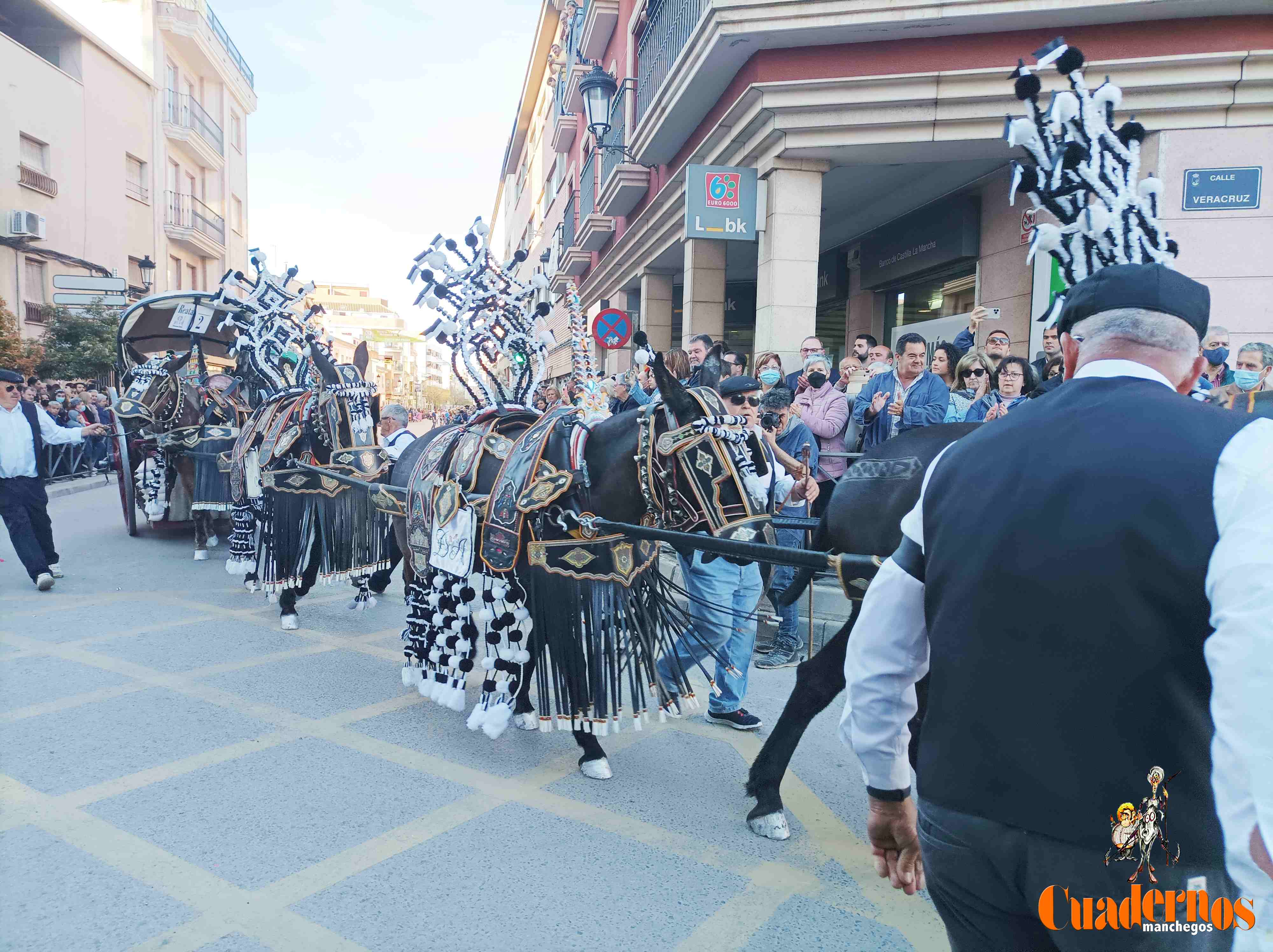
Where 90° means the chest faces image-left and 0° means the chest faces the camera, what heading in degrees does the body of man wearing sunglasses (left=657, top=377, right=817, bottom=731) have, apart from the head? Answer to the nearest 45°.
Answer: approximately 315°

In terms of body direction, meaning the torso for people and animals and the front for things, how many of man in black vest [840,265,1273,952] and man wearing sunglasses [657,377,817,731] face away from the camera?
1

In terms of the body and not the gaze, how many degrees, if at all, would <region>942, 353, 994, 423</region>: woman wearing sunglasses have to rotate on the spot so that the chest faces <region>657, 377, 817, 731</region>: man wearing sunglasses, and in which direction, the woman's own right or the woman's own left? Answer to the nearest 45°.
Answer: approximately 90° to the woman's own right

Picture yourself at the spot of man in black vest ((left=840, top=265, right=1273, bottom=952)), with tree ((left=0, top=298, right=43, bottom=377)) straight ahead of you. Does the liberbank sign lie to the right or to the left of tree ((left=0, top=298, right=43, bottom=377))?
right

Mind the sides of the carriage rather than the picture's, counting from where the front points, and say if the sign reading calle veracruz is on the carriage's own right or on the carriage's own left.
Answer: on the carriage's own left

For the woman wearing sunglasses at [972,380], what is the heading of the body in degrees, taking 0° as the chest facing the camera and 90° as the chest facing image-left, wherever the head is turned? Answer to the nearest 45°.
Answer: approximately 315°

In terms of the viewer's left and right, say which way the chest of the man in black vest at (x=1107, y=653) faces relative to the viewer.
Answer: facing away from the viewer

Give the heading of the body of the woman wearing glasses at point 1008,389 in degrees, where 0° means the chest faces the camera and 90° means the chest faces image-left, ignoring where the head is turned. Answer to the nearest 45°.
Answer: approximately 45°
